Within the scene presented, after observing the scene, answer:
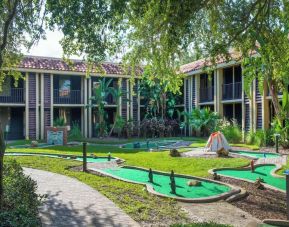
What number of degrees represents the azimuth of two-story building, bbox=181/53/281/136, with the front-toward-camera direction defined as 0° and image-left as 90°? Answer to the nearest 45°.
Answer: approximately 45°

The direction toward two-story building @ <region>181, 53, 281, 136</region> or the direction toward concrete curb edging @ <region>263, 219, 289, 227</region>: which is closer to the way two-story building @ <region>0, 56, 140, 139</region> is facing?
the concrete curb edging

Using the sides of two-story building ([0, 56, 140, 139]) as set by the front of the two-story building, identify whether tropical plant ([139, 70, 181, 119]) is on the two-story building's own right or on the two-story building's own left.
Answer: on the two-story building's own left

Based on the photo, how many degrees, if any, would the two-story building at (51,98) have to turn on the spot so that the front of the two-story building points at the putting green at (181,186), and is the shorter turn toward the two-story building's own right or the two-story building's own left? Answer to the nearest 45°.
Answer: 0° — it already faces it

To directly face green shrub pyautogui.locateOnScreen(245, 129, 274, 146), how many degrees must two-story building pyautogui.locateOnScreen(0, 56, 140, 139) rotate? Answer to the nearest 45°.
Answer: approximately 45° to its left

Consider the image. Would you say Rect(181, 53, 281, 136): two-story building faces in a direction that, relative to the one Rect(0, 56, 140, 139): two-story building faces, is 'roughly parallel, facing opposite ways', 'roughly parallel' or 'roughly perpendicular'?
roughly perpendicular

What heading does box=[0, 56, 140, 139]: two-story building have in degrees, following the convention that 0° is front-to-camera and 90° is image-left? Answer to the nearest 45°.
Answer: approximately 0°
